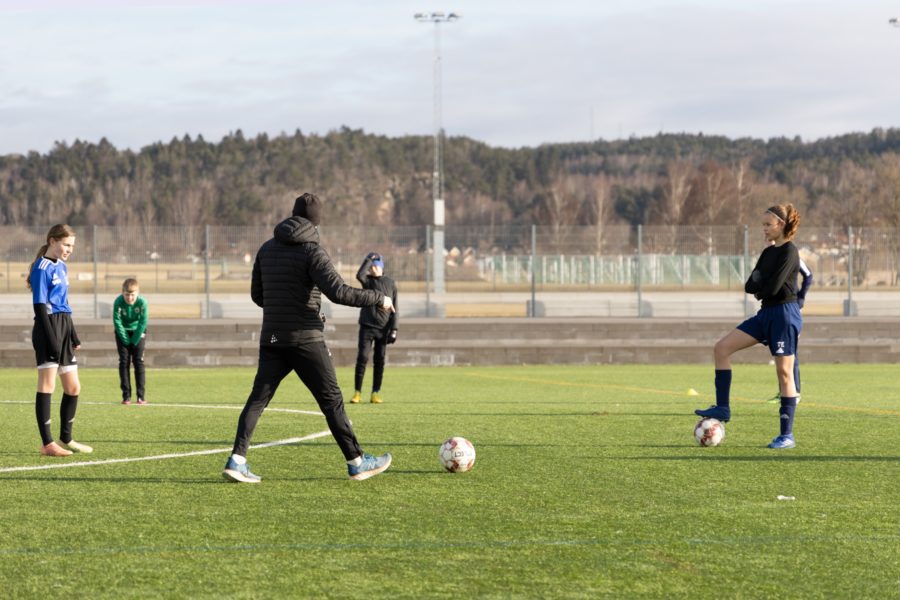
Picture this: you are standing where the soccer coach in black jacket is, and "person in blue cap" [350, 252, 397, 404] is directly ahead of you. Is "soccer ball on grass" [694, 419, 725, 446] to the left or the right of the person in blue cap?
right

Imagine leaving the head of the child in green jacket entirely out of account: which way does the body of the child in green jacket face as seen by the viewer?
toward the camera

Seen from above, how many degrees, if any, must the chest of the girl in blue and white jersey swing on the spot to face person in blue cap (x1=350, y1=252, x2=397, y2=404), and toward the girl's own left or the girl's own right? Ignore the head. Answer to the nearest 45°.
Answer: approximately 90° to the girl's own left

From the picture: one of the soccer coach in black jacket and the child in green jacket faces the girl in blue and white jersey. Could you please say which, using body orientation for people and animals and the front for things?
the child in green jacket

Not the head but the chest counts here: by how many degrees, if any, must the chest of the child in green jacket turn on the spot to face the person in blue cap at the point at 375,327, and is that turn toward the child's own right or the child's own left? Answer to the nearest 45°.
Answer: approximately 90° to the child's own left

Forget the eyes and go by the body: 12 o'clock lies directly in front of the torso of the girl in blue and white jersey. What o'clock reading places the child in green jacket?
The child in green jacket is roughly at 8 o'clock from the girl in blue and white jersey.

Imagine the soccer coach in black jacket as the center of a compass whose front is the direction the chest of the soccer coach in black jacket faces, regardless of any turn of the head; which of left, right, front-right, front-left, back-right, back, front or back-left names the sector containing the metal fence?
front-left

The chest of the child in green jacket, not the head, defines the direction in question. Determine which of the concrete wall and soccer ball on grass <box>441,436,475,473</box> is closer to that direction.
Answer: the soccer ball on grass

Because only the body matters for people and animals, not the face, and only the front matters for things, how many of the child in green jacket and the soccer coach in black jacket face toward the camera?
1

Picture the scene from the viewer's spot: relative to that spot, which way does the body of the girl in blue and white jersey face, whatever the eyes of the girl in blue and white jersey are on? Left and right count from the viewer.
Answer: facing the viewer and to the right of the viewer

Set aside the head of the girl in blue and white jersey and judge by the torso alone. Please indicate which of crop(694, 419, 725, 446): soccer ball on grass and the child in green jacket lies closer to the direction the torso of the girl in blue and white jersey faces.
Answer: the soccer ball on grass

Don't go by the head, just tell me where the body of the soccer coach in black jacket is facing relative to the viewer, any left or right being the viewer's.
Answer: facing away from the viewer and to the right of the viewer

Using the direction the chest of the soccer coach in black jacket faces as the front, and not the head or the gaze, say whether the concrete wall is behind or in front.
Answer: in front
